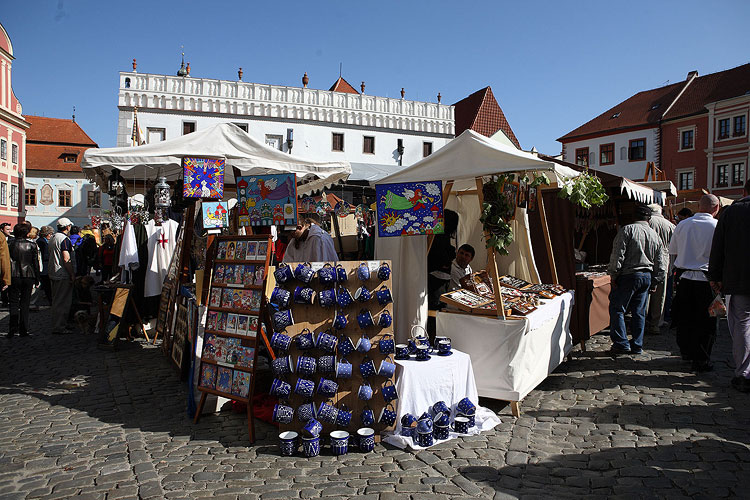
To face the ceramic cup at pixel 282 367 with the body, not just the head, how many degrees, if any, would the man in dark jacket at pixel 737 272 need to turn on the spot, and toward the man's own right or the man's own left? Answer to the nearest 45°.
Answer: approximately 135° to the man's own left

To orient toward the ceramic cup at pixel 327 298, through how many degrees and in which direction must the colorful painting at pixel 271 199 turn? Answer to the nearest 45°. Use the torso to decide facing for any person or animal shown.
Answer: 0° — it already faces it

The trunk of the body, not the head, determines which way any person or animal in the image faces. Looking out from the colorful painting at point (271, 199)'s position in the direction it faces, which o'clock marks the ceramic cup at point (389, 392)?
The ceramic cup is roughly at 11 o'clock from the colorful painting.

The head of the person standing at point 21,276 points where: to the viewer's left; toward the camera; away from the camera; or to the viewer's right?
away from the camera

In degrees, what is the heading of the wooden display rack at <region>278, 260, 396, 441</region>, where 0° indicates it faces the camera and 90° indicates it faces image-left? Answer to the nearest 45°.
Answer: approximately 0°
